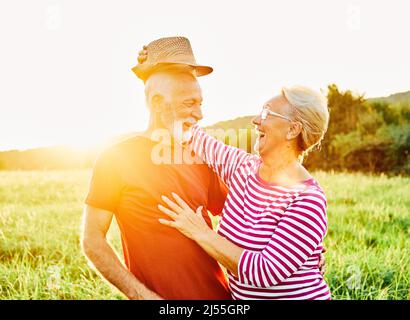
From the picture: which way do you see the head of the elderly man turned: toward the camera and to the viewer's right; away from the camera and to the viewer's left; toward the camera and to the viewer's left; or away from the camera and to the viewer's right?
toward the camera and to the viewer's right

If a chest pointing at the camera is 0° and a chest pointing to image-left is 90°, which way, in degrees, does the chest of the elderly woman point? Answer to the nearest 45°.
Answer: approximately 45°

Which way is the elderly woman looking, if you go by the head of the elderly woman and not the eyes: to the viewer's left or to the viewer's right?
to the viewer's left

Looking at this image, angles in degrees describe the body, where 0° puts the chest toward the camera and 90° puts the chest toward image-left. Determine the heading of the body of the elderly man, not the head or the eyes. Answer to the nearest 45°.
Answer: approximately 315°

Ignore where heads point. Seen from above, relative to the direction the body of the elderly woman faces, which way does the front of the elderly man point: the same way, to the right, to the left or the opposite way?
to the left
